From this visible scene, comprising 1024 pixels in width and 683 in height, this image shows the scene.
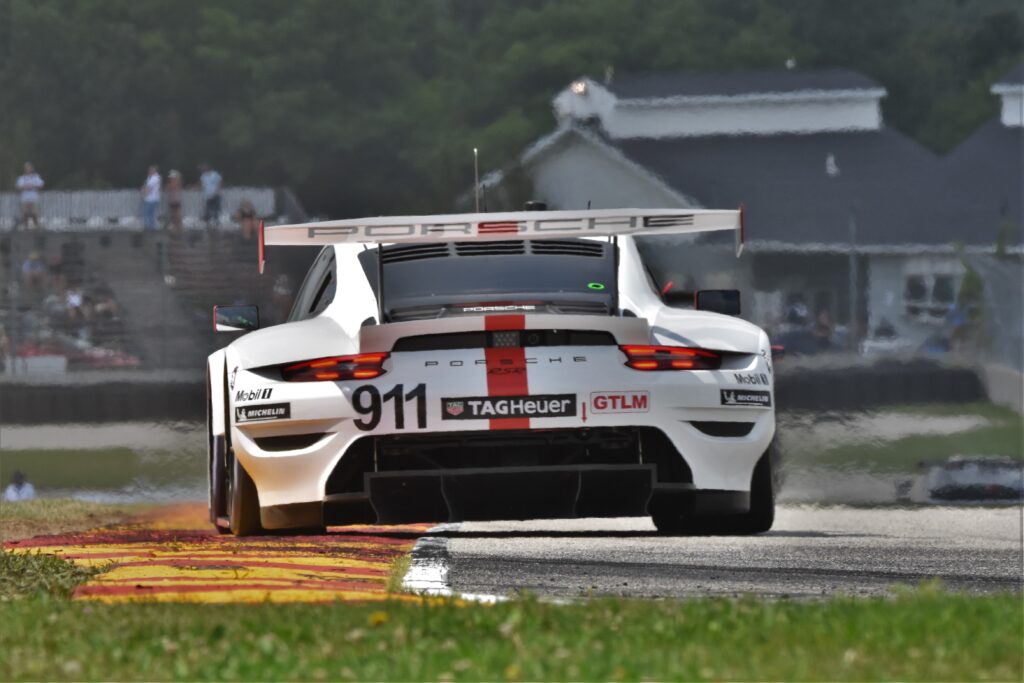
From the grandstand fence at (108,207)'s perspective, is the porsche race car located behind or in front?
in front

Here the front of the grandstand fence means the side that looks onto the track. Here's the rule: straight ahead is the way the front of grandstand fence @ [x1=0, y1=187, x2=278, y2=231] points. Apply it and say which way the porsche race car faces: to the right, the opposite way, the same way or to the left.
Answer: the opposite way

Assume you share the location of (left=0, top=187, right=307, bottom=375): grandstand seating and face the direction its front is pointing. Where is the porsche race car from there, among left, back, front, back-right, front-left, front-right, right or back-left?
front

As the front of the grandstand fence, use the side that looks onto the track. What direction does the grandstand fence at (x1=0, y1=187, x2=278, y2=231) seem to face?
toward the camera

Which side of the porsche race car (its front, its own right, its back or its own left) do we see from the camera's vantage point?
back

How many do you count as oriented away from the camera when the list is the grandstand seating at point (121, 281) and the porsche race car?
1

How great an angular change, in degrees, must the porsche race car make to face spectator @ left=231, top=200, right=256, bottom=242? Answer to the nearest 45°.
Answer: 0° — it already faces them

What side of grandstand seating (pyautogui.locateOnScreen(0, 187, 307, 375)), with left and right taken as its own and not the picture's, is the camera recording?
front

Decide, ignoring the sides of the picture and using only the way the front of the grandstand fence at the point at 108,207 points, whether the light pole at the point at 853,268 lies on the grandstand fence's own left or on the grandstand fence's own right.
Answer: on the grandstand fence's own left
